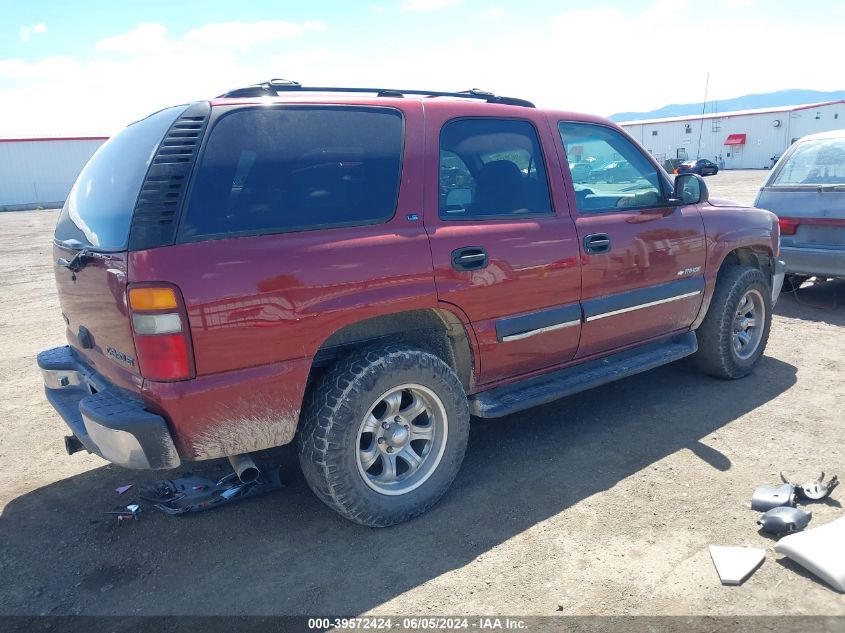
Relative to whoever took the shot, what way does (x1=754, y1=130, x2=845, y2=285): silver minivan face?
facing away from the viewer

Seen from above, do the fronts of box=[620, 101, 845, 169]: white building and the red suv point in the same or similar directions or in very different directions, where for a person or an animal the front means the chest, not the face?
very different directions

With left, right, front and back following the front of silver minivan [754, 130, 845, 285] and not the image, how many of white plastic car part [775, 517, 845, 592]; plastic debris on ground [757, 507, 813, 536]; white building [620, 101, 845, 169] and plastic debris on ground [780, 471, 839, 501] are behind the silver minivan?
3

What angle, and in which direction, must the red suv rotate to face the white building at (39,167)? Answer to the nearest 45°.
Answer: approximately 90° to its left

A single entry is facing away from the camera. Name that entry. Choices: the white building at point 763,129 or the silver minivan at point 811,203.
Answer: the silver minivan

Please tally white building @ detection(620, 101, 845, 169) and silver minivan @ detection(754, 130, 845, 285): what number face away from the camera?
1

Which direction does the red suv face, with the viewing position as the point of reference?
facing away from the viewer and to the right of the viewer

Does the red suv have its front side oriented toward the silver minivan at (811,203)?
yes

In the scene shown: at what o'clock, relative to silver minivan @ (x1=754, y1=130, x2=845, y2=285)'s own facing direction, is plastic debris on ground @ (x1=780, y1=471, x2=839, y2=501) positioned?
The plastic debris on ground is roughly at 6 o'clock from the silver minivan.

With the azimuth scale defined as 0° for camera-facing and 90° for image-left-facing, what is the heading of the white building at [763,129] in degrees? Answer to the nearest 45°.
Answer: approximately 45°
